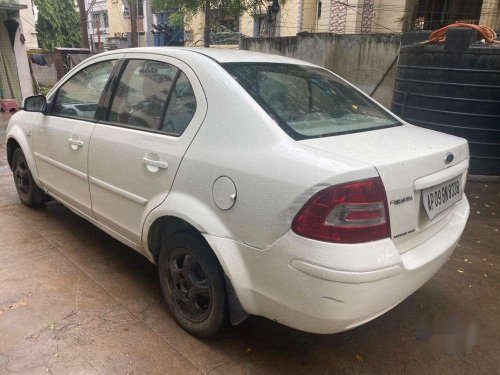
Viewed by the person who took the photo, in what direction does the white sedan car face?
facing away from the viewer and to the left of the viewer

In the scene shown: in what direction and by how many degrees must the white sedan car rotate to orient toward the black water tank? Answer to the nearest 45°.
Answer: approximately 90° to its right

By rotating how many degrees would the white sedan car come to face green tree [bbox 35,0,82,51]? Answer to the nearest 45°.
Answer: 0° — it already faces it

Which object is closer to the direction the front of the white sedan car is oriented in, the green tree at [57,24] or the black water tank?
the green tree
